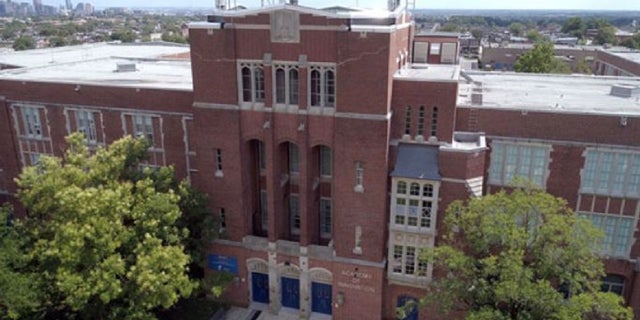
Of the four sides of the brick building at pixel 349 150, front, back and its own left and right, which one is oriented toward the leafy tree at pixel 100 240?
right

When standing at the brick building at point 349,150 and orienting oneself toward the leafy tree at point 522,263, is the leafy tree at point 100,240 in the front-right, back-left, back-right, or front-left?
back-right

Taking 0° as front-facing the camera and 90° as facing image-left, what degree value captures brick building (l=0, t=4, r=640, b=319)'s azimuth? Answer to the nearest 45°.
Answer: approximately 0°

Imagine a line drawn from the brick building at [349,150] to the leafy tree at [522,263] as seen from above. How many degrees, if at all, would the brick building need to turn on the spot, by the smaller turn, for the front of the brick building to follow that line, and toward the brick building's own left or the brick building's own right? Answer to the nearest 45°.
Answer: approximately 45° to the brick building's own left
